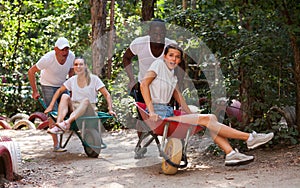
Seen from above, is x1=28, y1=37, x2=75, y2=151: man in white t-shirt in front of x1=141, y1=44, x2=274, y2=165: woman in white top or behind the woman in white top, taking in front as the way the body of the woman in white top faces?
behind

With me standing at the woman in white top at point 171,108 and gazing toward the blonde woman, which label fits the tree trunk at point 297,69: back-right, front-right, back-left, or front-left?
back-right

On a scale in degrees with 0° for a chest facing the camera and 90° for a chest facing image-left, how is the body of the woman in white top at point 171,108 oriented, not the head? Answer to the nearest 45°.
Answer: approximately 315°

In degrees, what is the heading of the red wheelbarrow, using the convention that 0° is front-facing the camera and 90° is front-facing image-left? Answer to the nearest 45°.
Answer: approximately 315°

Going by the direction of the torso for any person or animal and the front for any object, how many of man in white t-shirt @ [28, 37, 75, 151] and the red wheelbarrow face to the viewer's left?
0

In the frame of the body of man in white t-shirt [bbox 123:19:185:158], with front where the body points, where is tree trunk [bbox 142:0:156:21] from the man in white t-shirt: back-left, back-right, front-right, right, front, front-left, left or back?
back-left

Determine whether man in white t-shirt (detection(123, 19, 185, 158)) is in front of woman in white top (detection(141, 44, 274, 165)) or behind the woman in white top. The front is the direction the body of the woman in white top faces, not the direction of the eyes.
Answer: behind

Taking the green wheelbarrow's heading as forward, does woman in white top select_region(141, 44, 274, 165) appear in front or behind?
in front

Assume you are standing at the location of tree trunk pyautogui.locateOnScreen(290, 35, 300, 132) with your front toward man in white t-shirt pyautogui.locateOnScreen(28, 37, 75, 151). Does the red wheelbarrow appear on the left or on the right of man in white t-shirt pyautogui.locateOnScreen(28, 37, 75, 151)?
left

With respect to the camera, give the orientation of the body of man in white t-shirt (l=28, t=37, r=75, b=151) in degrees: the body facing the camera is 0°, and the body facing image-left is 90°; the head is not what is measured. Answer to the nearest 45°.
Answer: approximately 315°
